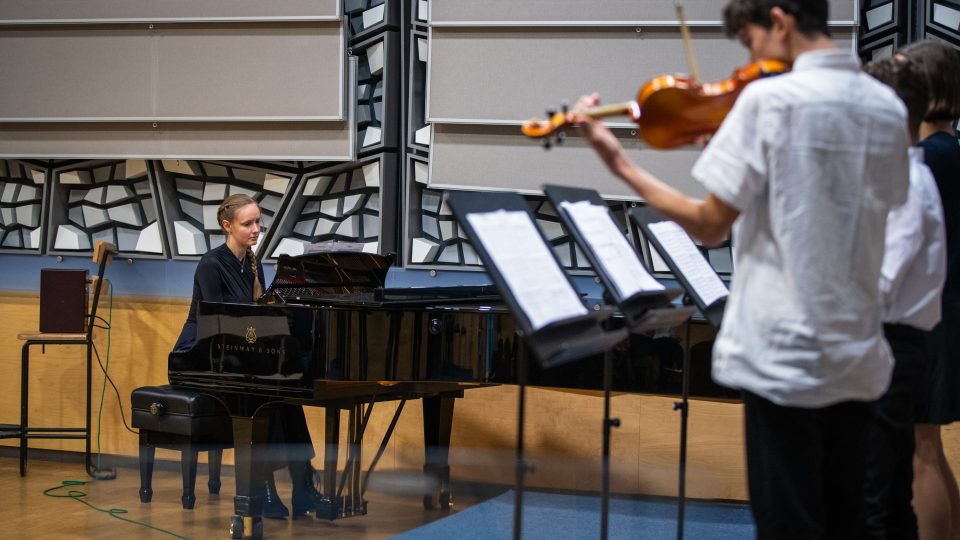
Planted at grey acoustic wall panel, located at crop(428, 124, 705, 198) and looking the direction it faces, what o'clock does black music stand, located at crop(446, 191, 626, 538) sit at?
The black music stand is roughly at 12 o'clock from the grey acoustic wall panel.

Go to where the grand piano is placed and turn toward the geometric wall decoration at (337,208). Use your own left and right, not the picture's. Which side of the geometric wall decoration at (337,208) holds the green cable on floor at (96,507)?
left

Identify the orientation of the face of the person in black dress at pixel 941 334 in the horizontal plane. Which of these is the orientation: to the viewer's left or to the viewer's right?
to the viewer's left

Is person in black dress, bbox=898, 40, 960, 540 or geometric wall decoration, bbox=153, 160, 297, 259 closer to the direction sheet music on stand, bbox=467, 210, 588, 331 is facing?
the person in black dress

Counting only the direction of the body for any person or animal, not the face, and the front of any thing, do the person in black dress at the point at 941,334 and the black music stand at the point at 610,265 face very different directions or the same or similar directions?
very different directions

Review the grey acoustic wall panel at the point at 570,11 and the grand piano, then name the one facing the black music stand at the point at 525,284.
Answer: the grey acoustic wall panel

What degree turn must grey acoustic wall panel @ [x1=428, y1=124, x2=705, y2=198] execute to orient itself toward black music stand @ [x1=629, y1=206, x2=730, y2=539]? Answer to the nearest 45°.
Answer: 0° — it already faces it

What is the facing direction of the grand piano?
to the viewer's left

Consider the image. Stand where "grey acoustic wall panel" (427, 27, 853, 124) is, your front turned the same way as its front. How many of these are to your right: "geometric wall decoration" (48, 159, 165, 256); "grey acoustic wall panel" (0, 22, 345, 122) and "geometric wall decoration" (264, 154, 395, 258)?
3

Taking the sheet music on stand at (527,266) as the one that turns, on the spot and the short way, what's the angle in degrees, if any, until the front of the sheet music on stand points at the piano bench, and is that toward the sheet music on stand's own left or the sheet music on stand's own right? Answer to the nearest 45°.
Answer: approximately 180°

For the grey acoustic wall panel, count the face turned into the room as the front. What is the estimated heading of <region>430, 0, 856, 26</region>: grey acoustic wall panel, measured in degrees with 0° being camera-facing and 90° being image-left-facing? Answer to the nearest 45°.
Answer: approximately 0°

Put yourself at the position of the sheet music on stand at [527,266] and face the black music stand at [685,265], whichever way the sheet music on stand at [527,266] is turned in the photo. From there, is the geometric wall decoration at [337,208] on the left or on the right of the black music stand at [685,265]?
left

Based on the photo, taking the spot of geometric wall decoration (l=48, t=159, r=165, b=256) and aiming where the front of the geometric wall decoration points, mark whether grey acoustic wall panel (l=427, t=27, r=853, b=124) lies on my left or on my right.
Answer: on my left

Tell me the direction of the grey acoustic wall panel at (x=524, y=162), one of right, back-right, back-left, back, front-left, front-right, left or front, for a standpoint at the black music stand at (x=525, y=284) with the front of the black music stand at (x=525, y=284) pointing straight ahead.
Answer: back-left
